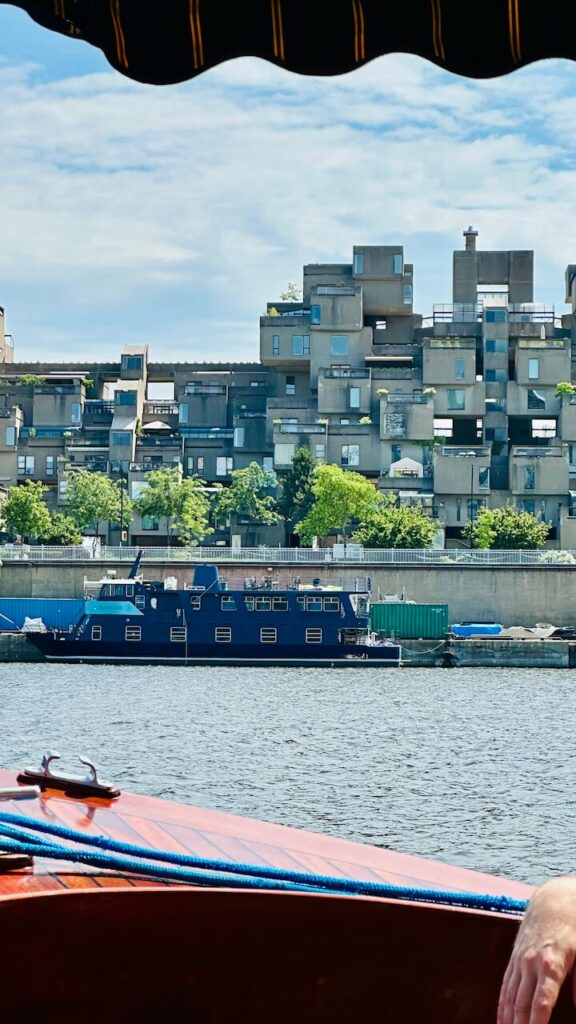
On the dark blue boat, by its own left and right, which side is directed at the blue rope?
left

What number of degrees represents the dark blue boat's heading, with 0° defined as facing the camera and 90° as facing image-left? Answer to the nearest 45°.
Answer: approximately 90°

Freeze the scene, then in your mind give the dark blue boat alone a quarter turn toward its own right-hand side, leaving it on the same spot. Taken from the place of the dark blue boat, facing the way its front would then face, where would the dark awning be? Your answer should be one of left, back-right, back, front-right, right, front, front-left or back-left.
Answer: back
